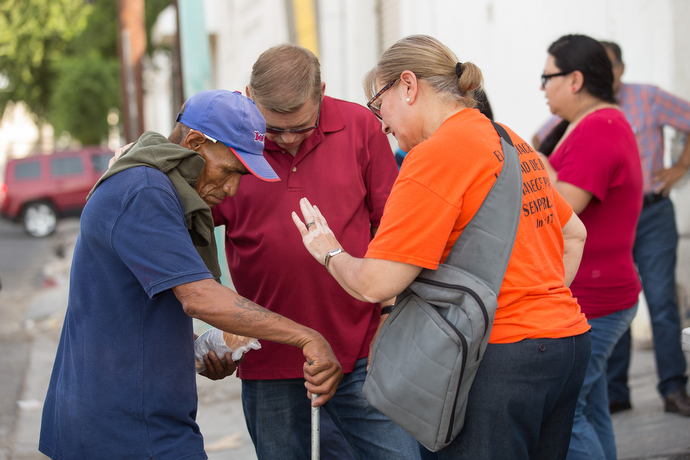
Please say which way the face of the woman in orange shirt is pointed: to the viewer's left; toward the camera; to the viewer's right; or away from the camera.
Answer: to the viewer's left

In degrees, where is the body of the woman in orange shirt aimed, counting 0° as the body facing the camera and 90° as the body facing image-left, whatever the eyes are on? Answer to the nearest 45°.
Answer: approximately 135°

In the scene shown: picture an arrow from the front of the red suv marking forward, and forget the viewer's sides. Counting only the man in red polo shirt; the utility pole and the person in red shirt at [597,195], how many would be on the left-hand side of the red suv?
0

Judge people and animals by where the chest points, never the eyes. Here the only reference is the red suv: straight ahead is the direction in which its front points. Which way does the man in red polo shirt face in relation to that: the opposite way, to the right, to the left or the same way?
to the right

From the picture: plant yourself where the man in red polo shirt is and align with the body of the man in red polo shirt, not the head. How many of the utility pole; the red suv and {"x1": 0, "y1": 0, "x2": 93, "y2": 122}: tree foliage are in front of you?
0

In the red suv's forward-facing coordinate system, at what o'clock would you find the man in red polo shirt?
The man in red polo shirt is roughly at 3 o'clock from the red suv.

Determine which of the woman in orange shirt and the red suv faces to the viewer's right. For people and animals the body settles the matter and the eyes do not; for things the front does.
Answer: the red suv

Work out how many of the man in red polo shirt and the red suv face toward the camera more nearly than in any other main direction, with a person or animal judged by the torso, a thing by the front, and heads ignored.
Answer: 1

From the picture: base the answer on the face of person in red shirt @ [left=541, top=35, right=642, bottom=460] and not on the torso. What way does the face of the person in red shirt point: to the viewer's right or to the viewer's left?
to the viewer's left

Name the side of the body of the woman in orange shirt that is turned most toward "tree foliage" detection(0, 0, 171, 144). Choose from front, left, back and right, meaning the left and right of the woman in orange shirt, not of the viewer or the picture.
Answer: front

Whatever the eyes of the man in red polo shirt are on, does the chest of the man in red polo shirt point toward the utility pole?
no

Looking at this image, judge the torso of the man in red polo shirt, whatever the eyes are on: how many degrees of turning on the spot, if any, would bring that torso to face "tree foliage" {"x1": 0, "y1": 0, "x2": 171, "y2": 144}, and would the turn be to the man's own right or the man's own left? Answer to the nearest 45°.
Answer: approximately 180°

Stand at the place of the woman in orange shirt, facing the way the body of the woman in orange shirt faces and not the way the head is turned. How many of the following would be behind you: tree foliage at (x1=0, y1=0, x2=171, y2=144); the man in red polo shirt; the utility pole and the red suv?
0

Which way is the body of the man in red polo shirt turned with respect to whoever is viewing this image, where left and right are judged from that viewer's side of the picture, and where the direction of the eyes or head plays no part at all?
facing the viewer

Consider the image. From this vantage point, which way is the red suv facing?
to the viewer's right

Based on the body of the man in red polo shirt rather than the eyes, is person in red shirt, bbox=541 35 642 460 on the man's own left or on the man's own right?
on the man's own left

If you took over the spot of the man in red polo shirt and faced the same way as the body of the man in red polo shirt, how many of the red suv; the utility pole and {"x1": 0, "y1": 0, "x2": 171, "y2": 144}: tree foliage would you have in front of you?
0

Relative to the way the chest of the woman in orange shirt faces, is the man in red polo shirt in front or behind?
in front
